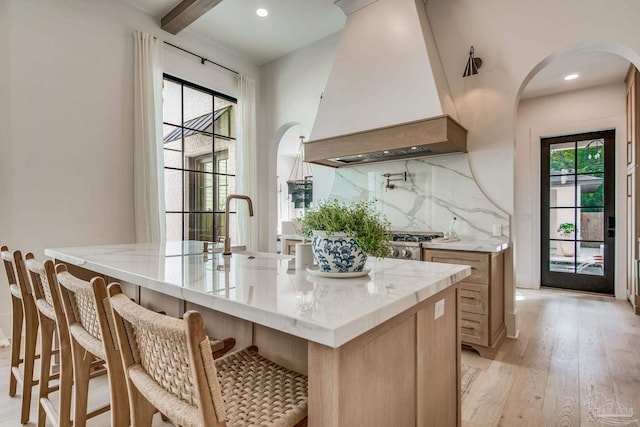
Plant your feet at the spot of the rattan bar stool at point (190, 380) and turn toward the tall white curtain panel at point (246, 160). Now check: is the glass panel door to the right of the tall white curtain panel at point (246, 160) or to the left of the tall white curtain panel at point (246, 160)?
right

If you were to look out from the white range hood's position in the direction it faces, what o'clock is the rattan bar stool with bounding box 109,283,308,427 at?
The rattan bar stool is roughly at 11 o'clock from the white range hood.

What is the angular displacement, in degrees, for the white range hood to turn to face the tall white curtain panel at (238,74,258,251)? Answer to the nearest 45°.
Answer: approximately 90° to its right

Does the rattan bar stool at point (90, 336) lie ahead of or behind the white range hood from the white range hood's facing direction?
ahead

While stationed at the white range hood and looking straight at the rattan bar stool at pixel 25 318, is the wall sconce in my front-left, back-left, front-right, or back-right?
back-left

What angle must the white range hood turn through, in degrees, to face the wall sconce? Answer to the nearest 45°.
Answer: approximately 135° to its left

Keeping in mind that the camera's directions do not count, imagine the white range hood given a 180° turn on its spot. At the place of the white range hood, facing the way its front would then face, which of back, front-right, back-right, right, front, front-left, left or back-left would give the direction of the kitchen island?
back-right

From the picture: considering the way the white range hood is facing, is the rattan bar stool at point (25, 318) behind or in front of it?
in front

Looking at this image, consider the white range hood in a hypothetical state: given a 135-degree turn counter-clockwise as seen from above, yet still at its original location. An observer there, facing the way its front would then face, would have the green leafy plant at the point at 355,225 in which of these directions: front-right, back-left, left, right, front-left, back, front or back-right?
right

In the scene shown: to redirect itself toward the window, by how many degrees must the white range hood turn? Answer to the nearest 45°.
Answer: approximately 45° to its right

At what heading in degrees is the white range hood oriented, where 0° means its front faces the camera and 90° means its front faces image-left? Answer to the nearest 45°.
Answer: approximately 45°

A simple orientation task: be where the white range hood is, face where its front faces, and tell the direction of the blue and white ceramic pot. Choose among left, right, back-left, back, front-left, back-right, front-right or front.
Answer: front-left
